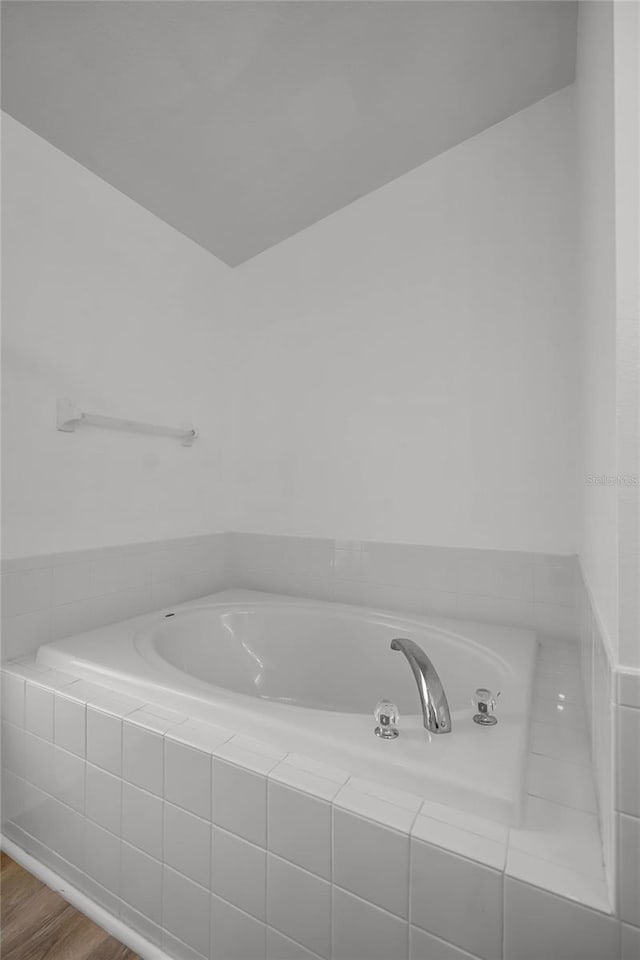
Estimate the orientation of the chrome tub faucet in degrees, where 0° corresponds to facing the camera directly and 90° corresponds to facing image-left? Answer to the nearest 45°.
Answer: approximately 135°

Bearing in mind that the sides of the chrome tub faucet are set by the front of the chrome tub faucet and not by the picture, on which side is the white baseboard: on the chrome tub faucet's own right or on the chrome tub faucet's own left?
on the chrome tub faucet's own left

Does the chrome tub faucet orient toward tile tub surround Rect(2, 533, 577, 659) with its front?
yes
